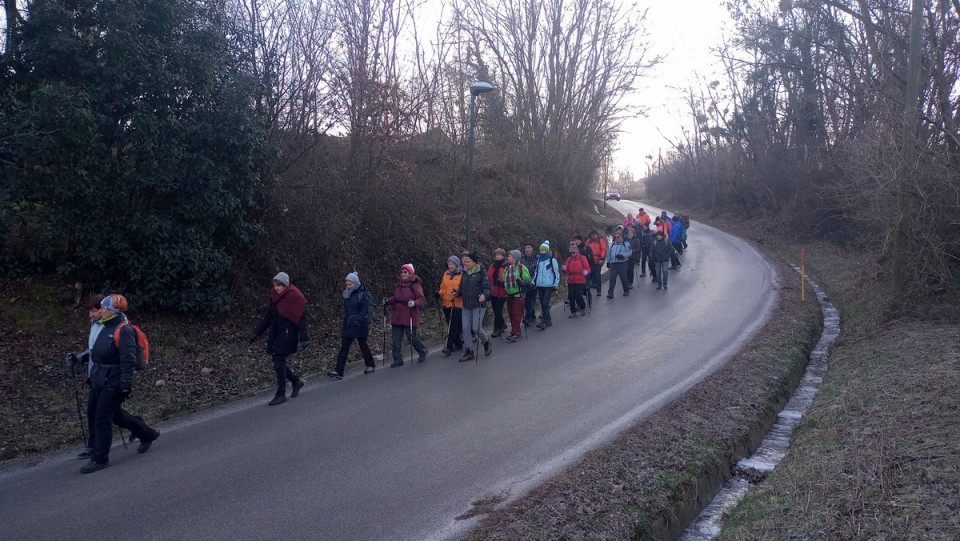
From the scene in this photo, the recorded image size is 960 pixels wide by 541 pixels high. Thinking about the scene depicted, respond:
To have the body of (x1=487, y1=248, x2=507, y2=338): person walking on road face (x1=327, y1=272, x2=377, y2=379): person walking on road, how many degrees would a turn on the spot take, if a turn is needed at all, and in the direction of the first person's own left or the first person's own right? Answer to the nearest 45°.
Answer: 0° — they already face them

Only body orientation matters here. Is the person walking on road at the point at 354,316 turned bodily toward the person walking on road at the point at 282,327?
yes

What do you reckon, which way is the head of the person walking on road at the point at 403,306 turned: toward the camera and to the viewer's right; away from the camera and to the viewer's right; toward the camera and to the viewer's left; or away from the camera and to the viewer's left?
toward the camera and to the viewer's left

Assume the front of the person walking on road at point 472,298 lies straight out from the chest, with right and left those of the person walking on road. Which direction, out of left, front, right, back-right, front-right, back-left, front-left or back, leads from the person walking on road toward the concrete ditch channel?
left

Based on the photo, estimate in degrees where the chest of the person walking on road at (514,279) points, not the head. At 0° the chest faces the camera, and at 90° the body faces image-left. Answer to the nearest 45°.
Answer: approximately 45°

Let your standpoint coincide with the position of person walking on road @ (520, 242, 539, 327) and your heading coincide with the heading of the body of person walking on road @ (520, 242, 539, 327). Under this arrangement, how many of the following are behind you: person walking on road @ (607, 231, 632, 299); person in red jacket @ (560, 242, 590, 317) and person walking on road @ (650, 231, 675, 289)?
3

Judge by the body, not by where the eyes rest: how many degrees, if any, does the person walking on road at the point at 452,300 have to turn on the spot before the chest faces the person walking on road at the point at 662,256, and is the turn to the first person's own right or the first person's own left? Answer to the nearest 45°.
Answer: approximately 180°

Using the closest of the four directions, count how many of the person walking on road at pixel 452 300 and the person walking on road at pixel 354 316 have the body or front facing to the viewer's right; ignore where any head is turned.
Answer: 0

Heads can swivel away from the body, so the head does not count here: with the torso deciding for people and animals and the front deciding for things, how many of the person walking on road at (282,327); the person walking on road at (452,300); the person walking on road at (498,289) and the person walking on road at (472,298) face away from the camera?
0

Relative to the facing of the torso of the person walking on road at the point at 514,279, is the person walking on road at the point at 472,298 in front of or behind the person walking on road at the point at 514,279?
in front

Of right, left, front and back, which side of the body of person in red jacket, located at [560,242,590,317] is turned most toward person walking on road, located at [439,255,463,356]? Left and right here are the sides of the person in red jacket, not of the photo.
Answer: front

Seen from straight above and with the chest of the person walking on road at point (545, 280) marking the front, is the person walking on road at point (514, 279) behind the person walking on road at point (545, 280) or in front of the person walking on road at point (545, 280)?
in front

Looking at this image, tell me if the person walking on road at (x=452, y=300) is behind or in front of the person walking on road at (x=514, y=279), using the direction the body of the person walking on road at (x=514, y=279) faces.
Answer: in front

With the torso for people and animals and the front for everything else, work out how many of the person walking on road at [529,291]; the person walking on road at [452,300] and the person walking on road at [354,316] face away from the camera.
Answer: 0

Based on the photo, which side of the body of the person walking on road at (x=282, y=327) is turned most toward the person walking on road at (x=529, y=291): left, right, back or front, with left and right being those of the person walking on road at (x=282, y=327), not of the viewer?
back

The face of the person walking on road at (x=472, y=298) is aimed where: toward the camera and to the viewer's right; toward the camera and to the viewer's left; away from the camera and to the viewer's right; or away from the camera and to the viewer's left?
toward the camera and to the viewer's left

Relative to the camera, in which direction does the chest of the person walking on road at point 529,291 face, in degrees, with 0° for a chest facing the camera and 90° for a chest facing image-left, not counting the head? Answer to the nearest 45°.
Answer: approximately 45°

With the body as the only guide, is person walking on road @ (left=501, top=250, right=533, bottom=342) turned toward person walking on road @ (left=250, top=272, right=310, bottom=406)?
yes

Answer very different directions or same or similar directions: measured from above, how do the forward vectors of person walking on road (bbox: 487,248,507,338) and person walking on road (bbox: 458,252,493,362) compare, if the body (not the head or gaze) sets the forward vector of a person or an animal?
same or similar directions

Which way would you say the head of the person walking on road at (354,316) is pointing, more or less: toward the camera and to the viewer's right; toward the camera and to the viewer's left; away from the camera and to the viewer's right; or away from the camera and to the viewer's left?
toward the camera and to the viewer's left

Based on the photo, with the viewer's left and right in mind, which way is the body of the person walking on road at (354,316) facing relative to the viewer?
facing the viewer and to the left of the viewer
